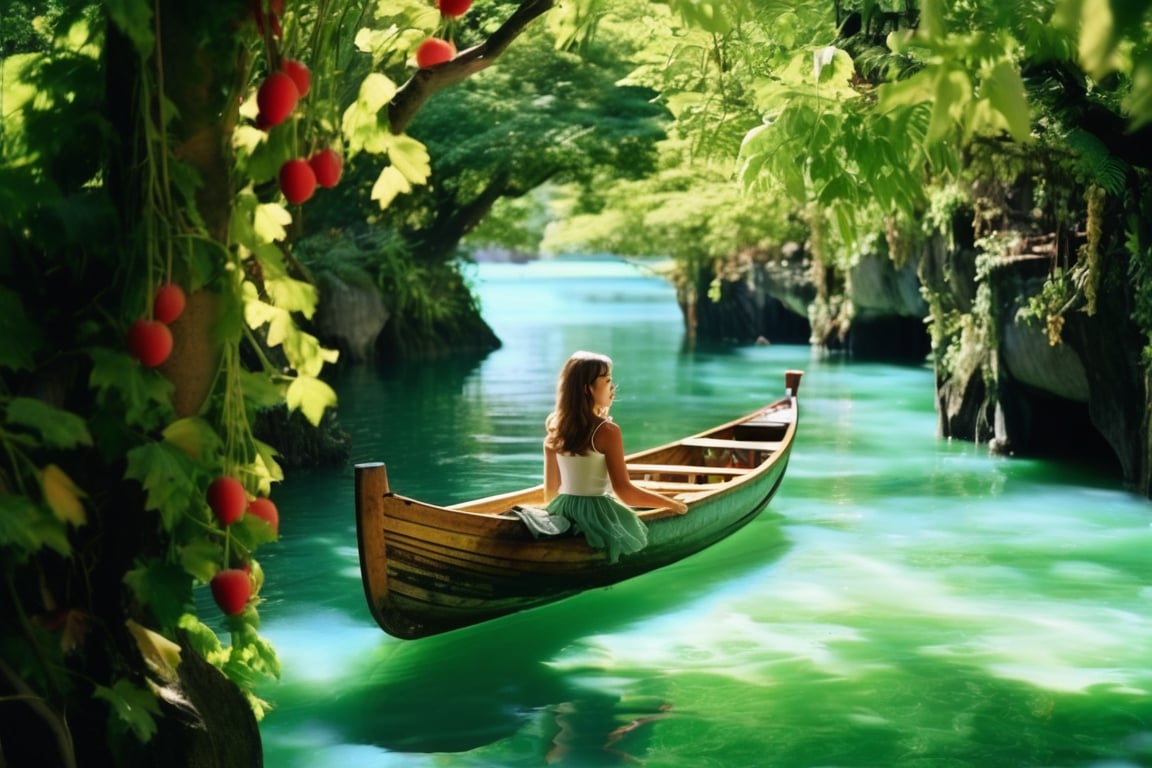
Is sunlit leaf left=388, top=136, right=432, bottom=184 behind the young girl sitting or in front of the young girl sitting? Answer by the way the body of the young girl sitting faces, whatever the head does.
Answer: behind

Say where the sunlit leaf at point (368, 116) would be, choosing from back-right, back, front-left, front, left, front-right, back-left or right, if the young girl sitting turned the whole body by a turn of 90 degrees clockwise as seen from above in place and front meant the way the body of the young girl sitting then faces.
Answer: front-right

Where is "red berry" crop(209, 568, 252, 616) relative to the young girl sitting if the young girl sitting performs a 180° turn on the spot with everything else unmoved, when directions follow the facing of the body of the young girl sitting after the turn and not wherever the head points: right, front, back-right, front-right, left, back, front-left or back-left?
front-left

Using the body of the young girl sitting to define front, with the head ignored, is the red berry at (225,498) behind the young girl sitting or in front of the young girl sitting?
behind

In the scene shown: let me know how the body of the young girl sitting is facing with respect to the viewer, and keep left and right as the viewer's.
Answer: facing away from the viewer and to the right of the viewer

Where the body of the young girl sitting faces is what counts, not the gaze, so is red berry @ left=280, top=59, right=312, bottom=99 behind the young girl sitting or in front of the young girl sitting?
behind

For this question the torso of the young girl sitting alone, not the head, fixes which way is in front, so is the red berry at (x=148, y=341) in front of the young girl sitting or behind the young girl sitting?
behind

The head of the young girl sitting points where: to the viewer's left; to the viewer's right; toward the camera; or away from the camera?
to the viewer's right

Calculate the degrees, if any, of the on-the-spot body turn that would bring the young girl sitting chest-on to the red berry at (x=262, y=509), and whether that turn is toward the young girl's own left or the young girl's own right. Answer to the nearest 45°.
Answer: approximately 135° to the young girl's own right

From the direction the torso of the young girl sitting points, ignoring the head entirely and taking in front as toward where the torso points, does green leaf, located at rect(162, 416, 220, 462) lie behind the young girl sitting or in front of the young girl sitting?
behind

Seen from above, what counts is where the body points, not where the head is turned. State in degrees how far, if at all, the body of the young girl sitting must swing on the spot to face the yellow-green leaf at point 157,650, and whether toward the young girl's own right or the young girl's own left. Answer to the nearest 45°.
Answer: approximately 135° to the young girl's own right
